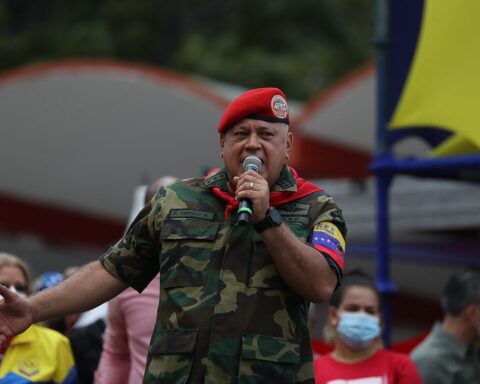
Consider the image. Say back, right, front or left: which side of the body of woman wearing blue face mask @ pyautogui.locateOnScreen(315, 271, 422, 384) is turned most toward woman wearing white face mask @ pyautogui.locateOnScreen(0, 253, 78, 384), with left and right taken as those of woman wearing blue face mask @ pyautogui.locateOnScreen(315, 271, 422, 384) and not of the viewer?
right

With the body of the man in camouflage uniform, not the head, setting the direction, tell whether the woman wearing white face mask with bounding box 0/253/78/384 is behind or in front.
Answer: behind

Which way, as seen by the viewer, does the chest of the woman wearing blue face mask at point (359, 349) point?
toward the camera

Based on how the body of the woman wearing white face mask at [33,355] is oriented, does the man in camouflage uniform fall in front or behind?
in front

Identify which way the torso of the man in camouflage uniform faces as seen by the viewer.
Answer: toward the camera

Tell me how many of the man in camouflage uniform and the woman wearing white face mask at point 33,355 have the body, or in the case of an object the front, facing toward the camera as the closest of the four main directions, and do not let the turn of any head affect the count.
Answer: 2

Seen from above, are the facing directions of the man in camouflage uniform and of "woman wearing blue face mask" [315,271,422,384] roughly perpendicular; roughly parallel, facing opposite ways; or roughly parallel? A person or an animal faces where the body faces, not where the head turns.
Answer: roughly parallel

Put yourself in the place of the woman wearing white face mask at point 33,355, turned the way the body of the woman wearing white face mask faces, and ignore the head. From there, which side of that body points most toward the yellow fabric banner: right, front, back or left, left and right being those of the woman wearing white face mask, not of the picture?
left

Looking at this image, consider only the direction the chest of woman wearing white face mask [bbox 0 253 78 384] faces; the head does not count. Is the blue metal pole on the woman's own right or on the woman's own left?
on the woman's own left
